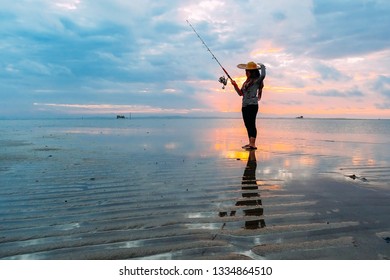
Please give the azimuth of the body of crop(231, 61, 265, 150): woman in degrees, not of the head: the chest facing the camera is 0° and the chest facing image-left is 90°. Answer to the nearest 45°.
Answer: approximately 90°
